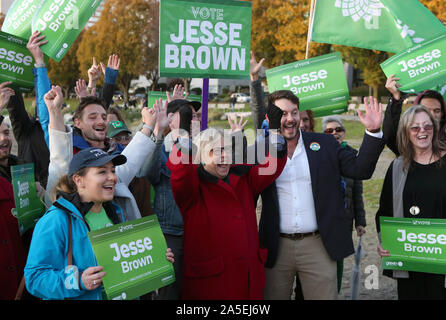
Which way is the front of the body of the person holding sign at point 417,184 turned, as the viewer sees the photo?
toward the camera

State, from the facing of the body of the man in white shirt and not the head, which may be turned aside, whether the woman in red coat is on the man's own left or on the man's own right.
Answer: on the man's own right

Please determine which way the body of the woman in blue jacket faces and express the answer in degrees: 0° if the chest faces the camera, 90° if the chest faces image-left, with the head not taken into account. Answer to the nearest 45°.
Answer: approximately 315°

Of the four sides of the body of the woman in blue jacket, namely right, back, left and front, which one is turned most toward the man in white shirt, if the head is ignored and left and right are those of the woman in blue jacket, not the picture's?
left

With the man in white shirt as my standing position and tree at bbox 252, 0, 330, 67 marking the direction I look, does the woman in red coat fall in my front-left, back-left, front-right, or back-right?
back-left

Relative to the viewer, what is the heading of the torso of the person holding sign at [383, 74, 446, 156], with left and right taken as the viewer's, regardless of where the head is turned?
facing the viewer

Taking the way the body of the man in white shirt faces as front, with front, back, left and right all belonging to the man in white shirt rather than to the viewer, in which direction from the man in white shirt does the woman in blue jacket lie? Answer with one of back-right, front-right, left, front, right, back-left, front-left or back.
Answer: front-right

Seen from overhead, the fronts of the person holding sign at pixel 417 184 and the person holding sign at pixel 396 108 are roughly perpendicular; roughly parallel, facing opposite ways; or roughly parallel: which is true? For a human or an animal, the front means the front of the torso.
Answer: roughly parallel

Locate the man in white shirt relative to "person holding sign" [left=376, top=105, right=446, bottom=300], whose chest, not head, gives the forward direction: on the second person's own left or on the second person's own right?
on the second person's own right

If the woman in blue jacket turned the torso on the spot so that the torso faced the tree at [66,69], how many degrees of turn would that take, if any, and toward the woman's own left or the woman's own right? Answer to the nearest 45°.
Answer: approximately 135° to the woman's own left

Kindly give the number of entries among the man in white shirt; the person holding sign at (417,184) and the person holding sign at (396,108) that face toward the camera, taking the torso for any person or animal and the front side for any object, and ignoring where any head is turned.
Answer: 3
